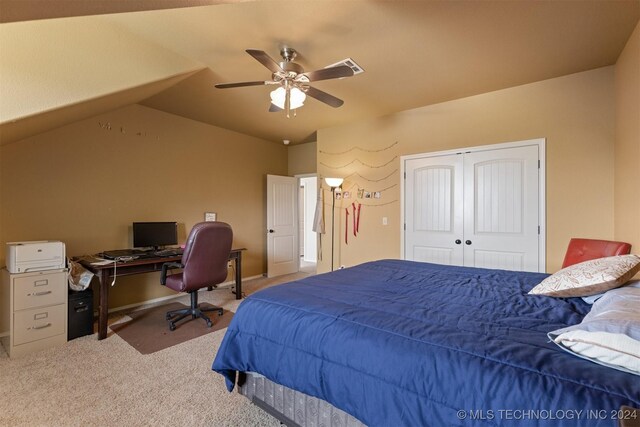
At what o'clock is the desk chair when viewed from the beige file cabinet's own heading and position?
The desk chair is roughly at 11 o'clock from the beige file cabinet.

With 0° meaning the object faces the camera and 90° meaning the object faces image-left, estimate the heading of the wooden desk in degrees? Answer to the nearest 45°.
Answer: approximately 315°

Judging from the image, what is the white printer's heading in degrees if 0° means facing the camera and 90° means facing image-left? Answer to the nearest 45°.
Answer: approximately 315°

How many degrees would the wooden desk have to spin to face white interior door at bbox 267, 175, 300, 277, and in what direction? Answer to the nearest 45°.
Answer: approximately 90° to its left

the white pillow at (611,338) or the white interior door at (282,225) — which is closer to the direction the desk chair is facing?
the white interior door

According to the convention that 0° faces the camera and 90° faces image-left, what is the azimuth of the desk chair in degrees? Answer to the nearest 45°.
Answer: approximately 135°

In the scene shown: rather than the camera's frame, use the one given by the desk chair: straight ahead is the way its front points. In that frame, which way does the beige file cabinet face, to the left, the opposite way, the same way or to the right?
the opposite way
